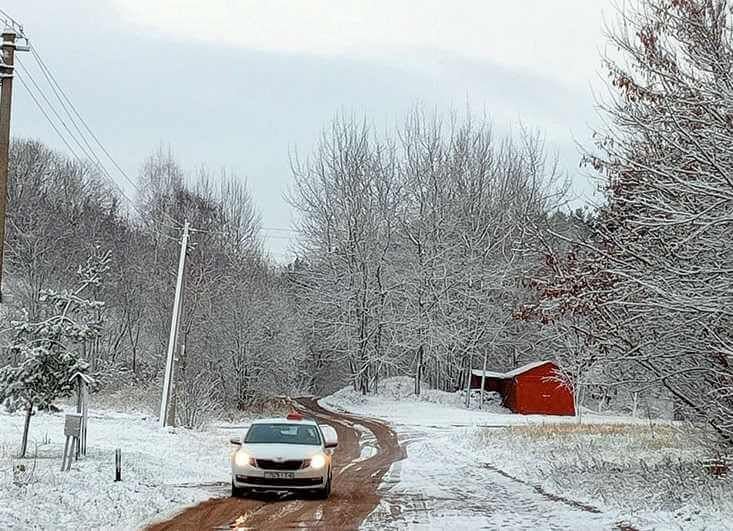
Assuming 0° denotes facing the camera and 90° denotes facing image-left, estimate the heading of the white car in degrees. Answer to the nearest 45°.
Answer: approximately 0°

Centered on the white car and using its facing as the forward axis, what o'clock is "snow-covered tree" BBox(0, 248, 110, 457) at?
The snow-covered tree is roughly at 4 o'clock from the white car.

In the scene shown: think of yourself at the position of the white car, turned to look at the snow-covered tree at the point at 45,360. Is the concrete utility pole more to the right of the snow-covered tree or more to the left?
right

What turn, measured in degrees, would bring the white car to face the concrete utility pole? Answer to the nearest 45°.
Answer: approximately 180°
